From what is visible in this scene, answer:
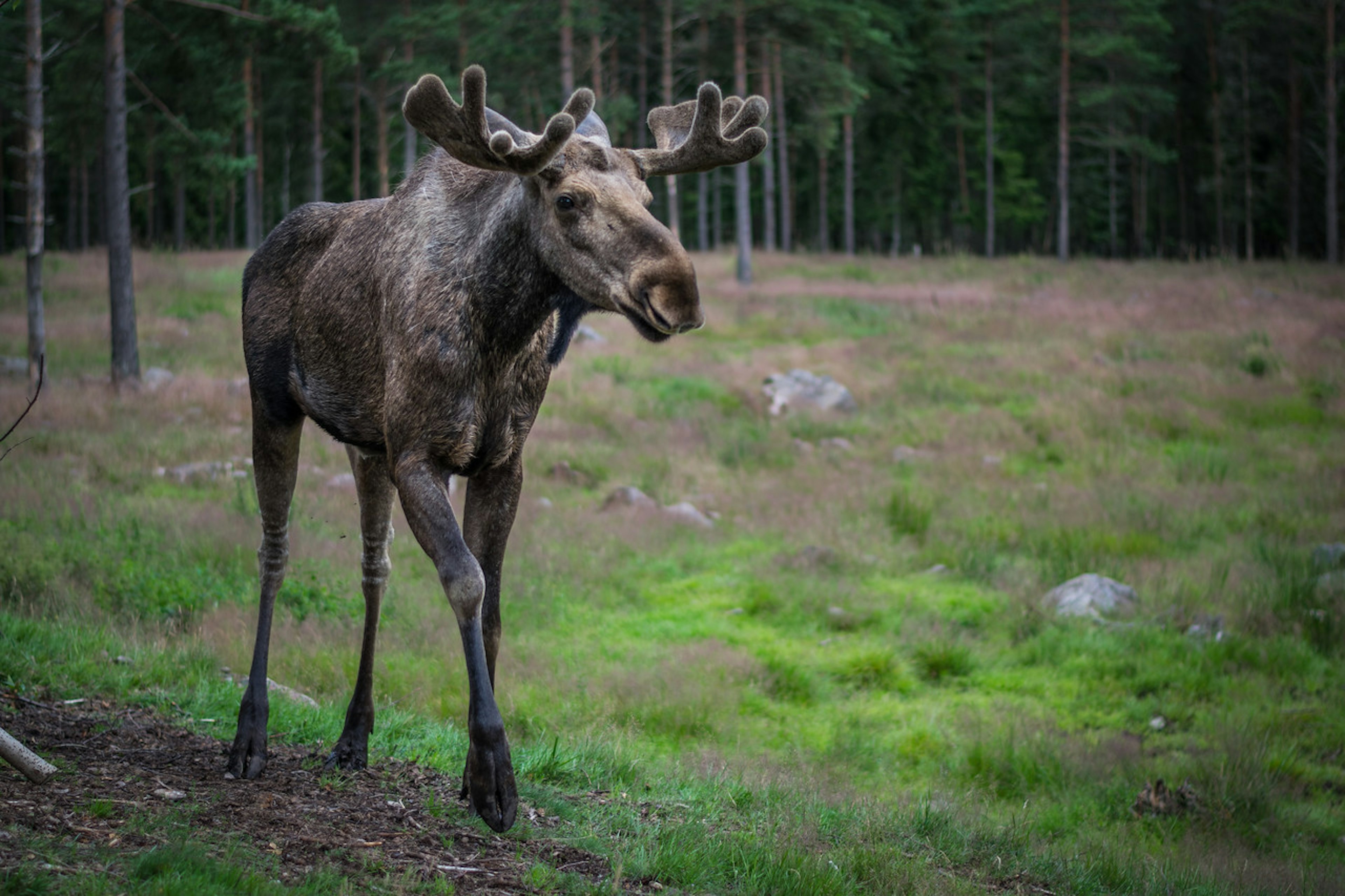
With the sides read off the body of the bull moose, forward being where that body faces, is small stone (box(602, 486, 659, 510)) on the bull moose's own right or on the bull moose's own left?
on the bull moose's own left

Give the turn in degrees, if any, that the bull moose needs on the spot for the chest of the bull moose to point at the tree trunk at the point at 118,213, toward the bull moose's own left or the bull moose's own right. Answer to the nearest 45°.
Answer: approximately 135° to the bull moose's own left

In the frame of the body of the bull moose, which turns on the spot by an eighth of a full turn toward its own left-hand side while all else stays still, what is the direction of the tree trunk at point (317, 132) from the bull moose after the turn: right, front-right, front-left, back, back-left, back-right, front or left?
left

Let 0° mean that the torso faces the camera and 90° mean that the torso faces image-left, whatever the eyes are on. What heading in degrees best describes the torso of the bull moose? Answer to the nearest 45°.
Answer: approximately 315°

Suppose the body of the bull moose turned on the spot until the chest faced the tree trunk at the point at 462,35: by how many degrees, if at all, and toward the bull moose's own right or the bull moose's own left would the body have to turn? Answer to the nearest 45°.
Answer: approximately 135° to the bull moose's own left

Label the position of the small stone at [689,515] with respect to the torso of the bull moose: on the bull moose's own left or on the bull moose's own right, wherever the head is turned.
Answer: on the bull moose's own left

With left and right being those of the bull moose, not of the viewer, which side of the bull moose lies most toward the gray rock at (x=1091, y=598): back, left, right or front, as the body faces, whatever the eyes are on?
left

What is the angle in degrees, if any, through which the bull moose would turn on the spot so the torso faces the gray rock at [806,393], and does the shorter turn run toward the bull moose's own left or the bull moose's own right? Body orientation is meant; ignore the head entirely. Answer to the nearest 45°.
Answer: approximately 135° to the bull moose's own left

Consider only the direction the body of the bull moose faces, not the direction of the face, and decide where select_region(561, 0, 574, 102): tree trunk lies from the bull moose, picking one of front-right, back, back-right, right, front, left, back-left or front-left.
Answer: back-left

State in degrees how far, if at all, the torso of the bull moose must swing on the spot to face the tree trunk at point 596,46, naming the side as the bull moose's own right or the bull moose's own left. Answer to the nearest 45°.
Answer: approximately 135° to the bull moose's own left

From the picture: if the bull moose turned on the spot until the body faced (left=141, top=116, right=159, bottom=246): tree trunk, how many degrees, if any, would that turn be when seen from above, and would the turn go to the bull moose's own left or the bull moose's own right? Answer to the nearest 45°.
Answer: approximately 135° to the bull moose's own left
